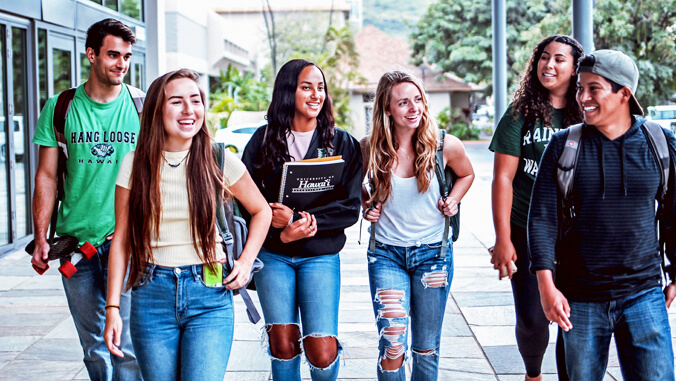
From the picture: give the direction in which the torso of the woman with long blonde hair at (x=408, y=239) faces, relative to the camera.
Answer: toward the camera

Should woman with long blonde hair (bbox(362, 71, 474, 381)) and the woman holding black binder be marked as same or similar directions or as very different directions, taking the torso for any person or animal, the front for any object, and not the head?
same or similar directions

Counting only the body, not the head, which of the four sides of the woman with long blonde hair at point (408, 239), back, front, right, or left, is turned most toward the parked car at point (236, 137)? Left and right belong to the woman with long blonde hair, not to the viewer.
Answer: back

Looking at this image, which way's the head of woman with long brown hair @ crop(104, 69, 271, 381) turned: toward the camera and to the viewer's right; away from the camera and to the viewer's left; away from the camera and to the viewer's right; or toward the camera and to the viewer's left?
toward the camera and to the viewer's right

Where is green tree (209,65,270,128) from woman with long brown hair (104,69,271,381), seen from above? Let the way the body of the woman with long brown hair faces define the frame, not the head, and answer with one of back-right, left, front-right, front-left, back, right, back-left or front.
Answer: back

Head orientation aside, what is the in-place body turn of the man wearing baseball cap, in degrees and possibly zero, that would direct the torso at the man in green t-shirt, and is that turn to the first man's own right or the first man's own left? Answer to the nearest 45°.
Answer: approximately 90° to the first man's own right

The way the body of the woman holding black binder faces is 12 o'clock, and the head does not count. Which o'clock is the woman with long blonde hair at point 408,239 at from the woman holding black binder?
The woman with long blonde hair is roughly at 9 o'clock from the woman holding black binder.

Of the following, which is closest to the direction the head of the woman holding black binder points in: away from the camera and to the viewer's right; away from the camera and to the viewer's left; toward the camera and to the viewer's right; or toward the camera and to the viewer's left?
toward the camera and to the viewer's right

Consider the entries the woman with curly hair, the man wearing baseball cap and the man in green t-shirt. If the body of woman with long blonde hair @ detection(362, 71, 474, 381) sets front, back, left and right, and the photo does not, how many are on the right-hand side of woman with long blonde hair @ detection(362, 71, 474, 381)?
1

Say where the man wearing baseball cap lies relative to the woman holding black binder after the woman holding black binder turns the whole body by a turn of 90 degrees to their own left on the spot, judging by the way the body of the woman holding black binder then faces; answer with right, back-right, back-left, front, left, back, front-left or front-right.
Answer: front-right

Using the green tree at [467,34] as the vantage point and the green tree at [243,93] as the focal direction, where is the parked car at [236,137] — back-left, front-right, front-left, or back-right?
front-left

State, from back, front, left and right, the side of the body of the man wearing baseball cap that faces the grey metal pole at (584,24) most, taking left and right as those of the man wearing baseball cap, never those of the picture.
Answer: back

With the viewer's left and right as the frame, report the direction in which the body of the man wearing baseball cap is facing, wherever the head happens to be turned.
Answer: facing the viewer

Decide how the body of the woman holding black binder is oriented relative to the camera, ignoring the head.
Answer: toward the camera

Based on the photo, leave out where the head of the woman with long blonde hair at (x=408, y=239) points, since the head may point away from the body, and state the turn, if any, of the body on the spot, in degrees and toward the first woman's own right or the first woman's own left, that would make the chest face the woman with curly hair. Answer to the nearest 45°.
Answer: approximately 135° to the first woman's own left
